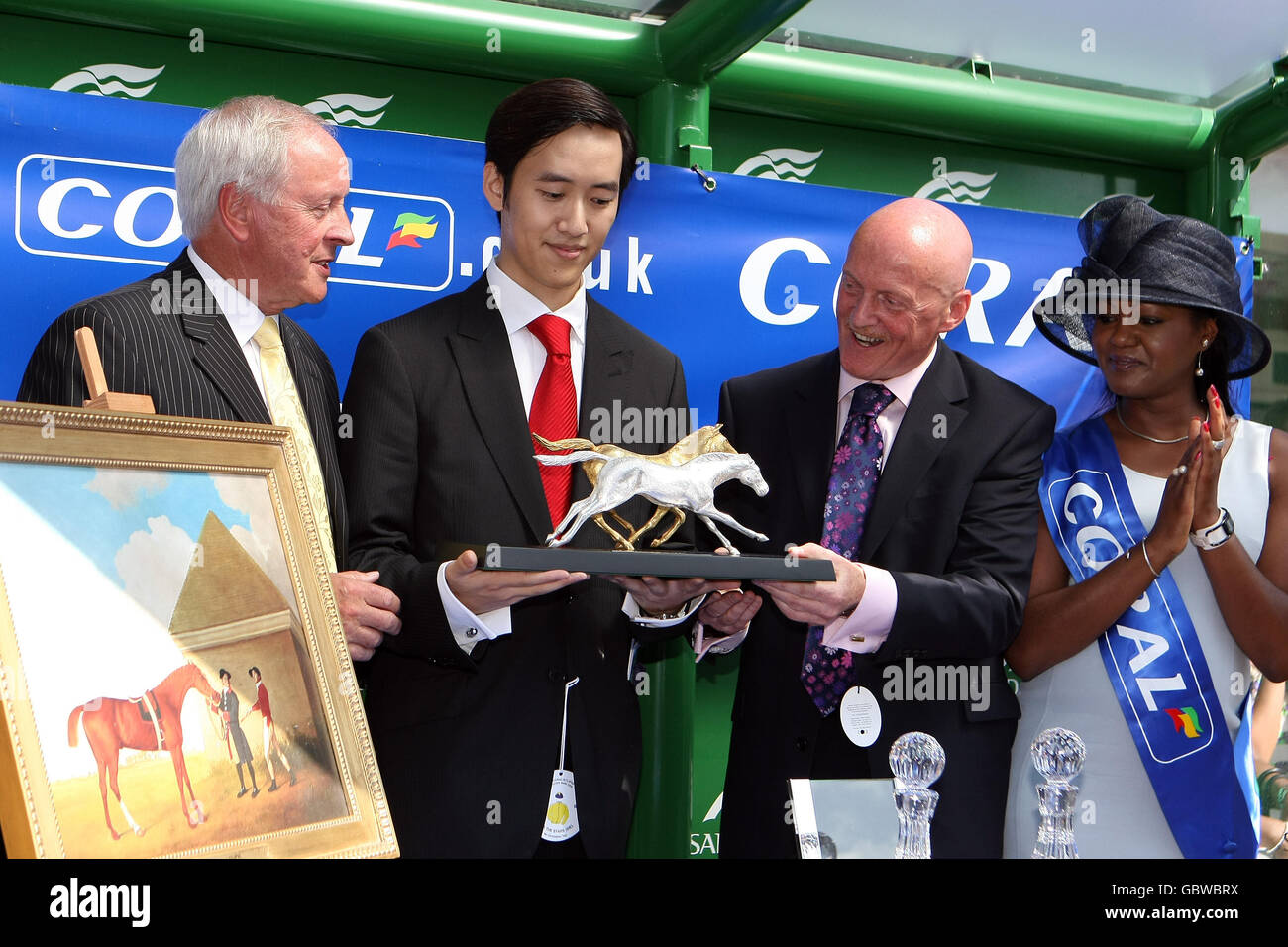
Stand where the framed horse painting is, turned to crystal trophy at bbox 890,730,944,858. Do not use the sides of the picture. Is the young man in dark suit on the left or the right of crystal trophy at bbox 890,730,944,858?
left

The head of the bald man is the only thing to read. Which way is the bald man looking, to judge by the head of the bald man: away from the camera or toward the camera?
toward the camera

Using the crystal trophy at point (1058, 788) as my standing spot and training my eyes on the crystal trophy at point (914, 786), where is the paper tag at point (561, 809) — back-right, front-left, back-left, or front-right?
front-right

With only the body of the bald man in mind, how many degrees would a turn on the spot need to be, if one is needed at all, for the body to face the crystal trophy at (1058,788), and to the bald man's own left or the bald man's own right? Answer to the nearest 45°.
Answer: approximately 45° to the bald man's own left

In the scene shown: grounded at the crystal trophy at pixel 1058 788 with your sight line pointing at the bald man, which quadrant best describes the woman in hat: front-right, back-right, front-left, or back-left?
front-right

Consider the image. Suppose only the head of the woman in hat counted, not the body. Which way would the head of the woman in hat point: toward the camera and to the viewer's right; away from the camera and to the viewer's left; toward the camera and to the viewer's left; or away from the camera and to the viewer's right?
toward the camera and to the viewer's left

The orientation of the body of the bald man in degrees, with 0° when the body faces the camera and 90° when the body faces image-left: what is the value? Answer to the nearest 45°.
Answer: approximately 45°

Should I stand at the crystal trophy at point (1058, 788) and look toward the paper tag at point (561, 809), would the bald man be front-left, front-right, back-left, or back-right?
front-right

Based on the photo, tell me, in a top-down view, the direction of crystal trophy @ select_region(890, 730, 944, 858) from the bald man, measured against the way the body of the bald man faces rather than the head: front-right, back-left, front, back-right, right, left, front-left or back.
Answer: front-left

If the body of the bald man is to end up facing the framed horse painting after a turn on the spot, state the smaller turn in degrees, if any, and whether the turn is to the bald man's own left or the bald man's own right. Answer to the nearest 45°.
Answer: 0° — they already face it
